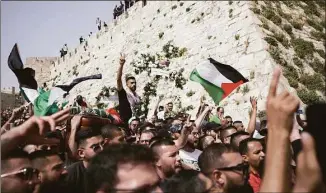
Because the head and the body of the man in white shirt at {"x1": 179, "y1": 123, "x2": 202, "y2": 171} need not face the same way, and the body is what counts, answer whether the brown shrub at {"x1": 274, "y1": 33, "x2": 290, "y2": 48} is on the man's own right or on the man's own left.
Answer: on the man's own left

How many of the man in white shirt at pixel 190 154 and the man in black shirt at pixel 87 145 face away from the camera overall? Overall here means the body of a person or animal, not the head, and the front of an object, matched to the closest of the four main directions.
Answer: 0

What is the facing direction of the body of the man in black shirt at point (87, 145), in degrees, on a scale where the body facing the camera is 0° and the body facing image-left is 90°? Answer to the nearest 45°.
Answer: approximately 315°

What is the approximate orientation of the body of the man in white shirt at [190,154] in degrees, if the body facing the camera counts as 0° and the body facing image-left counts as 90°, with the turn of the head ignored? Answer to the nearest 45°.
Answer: approximately 315°

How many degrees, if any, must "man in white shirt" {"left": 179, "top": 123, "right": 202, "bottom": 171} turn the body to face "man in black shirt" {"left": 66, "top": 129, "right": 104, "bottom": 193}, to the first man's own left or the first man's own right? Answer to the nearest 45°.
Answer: approximately 90° to the first man's own right

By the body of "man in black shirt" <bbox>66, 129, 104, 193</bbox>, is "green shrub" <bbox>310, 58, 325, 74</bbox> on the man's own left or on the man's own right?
on the man's own left

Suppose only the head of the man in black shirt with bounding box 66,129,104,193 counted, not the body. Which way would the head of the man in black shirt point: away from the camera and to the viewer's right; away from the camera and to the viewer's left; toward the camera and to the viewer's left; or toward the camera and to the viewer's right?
toward the camera and to the viewer's right

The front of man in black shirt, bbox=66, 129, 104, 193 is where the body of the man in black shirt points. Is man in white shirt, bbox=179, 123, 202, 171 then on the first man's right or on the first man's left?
on the first man's left
